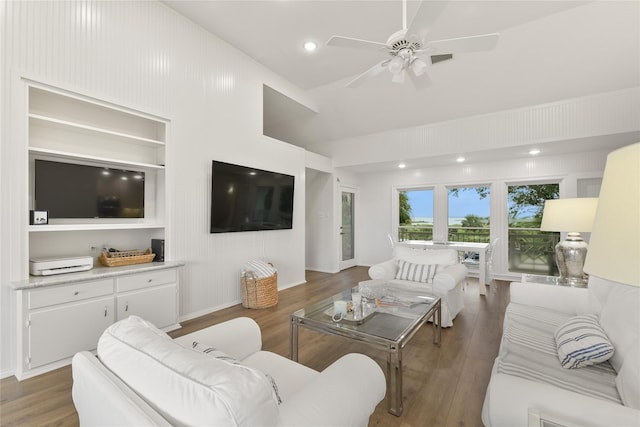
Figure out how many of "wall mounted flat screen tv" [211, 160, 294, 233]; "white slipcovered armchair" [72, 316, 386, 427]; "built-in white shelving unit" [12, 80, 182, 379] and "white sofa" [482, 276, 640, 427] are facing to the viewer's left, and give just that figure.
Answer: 1

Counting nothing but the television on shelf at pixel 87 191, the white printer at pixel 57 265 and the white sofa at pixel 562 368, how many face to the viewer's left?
1

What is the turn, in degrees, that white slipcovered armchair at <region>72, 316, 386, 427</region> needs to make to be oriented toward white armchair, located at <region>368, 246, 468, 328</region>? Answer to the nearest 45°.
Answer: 0° — it already faces it

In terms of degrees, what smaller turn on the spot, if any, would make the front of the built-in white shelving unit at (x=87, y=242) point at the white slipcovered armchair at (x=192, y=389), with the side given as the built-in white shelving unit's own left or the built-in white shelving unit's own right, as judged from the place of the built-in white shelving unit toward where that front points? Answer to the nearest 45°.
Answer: approximately 45° to the built-in white shelving unit's own right

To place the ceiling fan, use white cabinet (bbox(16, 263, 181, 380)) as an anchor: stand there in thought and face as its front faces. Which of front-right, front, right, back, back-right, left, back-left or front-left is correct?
front

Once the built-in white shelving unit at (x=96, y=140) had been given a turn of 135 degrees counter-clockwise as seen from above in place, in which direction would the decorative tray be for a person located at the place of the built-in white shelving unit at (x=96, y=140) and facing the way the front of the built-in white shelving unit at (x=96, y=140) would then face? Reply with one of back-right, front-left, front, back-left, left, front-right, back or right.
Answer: back-right

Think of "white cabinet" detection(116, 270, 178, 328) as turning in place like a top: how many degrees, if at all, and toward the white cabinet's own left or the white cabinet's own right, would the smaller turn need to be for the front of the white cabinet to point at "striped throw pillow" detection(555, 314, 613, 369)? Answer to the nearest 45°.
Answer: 0° — it already faces it

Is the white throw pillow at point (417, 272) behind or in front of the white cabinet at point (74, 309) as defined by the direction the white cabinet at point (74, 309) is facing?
in front

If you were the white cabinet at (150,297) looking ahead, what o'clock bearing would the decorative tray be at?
The decorative tray is roughly at 12 o'clock from the white cabinet.

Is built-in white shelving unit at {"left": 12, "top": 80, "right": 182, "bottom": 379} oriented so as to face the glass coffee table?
yes

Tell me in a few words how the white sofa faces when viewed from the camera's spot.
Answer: facing to the left of the viewer

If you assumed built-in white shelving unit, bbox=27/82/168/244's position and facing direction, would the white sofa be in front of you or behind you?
in front

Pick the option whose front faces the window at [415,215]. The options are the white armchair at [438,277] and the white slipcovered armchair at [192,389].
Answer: the white slipcovered armchair

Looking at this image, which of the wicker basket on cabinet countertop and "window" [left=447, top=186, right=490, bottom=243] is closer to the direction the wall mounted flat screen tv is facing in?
the window

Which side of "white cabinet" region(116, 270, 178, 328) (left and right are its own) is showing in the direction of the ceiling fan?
front

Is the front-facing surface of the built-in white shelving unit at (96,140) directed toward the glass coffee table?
yes
